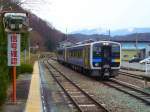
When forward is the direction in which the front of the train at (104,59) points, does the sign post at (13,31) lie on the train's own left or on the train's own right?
on the train's own right

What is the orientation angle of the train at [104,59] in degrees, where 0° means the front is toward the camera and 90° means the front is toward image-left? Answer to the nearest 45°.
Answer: approximately 315°

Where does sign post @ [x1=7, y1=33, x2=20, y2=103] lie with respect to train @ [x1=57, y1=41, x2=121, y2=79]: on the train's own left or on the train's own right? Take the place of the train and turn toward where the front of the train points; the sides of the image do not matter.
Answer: on the train's own right
